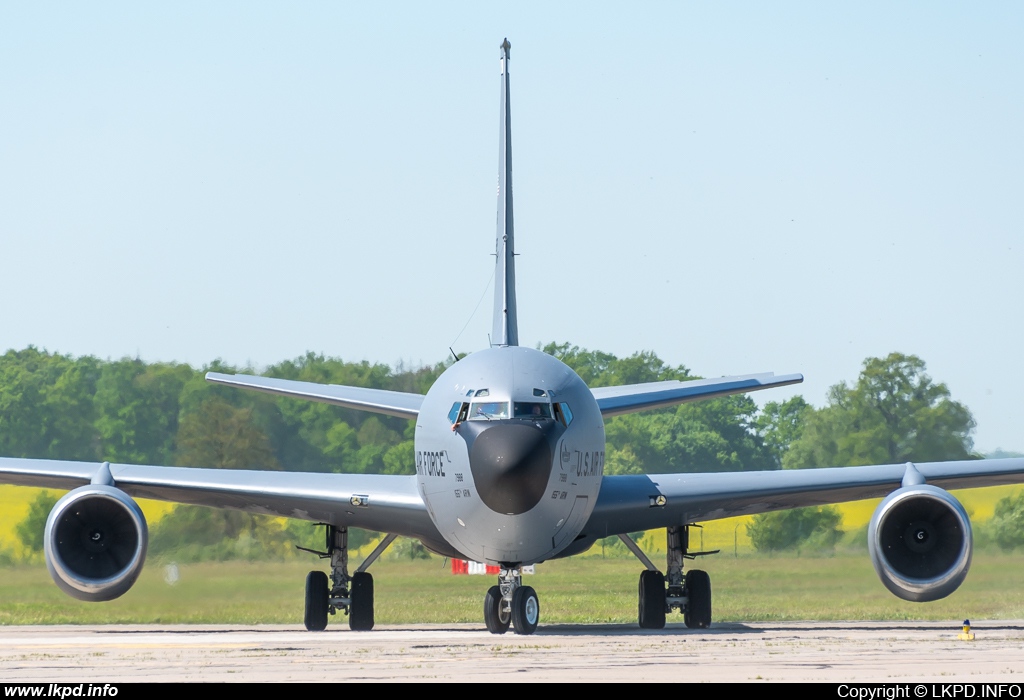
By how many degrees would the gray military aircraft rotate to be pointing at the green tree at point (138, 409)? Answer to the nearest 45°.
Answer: approximately 135° to its right

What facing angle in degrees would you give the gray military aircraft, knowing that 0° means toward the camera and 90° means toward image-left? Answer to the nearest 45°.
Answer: approximately 0°

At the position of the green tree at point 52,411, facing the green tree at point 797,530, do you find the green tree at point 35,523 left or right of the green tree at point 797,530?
right

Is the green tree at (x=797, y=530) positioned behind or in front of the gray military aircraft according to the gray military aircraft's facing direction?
behind

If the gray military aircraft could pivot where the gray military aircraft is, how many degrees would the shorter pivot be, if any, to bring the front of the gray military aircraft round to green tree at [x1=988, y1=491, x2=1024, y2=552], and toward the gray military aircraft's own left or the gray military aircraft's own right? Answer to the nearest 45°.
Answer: approximately 135° to the gray military aircraft's own left

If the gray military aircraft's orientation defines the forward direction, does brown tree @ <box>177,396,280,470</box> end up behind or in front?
behind

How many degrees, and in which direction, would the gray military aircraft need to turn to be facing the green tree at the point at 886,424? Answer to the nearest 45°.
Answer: approximately 135° to its left

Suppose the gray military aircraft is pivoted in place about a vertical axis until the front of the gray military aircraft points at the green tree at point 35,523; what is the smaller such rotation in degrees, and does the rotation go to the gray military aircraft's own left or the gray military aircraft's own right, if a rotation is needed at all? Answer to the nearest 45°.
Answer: approximately 135° to the gray military aircraft's own right

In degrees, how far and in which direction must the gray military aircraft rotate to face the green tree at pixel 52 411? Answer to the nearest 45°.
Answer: approximately 135° to its right
